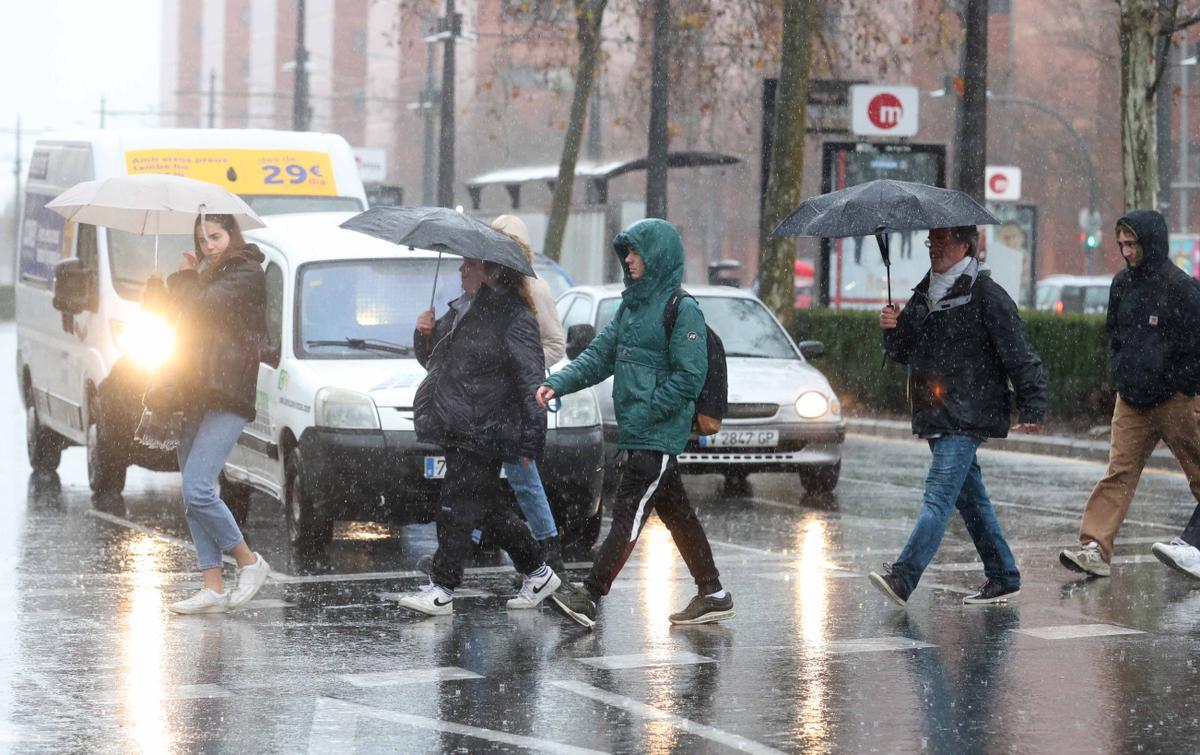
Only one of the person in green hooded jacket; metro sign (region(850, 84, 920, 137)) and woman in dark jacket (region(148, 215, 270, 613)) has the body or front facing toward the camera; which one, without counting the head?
the metro sign

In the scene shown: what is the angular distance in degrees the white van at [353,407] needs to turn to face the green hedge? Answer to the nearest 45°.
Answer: approximately 90° to its left

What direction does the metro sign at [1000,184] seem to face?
toward the camera

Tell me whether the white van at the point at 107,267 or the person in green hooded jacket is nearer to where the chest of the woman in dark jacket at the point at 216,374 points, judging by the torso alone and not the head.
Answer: the white van

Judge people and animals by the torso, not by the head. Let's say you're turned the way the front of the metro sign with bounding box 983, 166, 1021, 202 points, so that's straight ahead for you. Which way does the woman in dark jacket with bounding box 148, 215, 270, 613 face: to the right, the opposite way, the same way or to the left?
to the right

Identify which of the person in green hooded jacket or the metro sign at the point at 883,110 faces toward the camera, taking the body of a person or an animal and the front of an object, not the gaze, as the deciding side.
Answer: the metro sign

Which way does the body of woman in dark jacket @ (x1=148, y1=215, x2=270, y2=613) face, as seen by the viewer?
to the viewer's left

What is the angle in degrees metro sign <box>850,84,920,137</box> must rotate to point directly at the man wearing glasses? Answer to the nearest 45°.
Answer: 0° — it already faces them

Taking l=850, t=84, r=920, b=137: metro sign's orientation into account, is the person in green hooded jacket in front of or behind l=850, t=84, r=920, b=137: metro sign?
in front

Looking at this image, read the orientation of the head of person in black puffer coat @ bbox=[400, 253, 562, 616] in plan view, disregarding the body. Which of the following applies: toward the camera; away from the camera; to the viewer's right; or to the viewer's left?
to the viewer's left

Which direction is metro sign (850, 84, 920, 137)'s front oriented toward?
toward the camera

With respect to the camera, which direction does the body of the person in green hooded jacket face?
to the viewer's left

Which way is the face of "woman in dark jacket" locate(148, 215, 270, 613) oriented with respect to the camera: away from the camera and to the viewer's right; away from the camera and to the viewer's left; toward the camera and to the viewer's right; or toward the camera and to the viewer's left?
toward the camera and to the viewer's left
